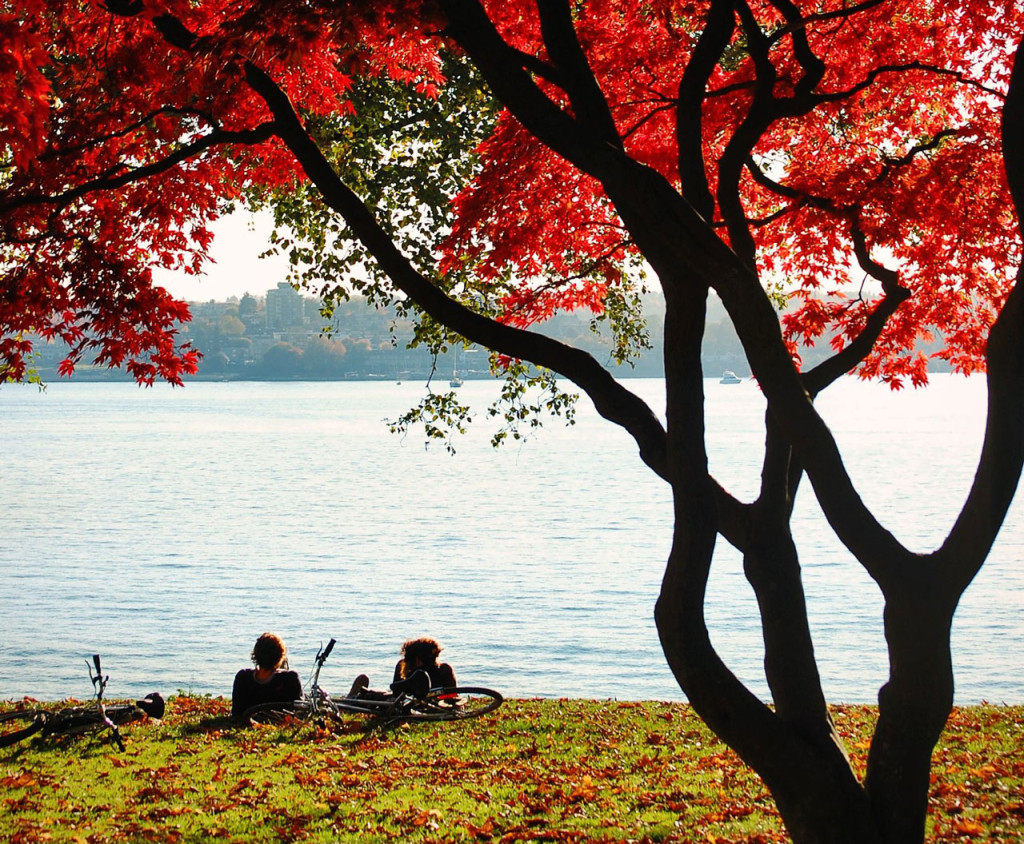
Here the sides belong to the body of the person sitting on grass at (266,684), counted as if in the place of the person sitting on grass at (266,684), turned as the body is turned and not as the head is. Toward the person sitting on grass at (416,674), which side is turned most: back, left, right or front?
right

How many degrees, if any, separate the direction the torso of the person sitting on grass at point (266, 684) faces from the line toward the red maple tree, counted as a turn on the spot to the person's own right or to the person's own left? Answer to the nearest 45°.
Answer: approximately 135° to the person's own right

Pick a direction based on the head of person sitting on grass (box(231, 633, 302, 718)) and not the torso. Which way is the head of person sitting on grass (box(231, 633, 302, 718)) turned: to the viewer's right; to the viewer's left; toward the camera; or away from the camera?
away from the camera

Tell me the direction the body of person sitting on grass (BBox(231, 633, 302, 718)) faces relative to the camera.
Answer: away from the camera

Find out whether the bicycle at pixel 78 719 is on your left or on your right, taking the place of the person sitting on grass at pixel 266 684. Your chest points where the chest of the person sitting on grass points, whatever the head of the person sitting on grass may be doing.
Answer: on your left

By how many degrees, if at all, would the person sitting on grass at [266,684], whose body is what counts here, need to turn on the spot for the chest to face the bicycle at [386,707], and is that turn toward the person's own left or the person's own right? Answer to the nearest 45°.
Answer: approximately 90° to the person's own right

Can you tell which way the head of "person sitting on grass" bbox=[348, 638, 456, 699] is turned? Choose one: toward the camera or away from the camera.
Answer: away from the camera
